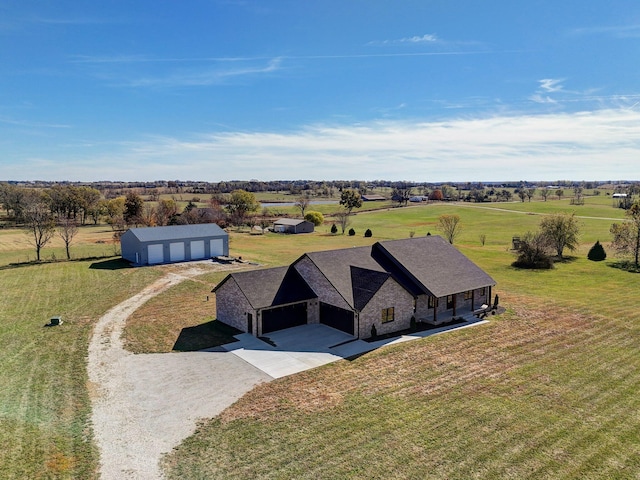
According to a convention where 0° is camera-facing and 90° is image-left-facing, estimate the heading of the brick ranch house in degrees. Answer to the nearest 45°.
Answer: approximately 315°
